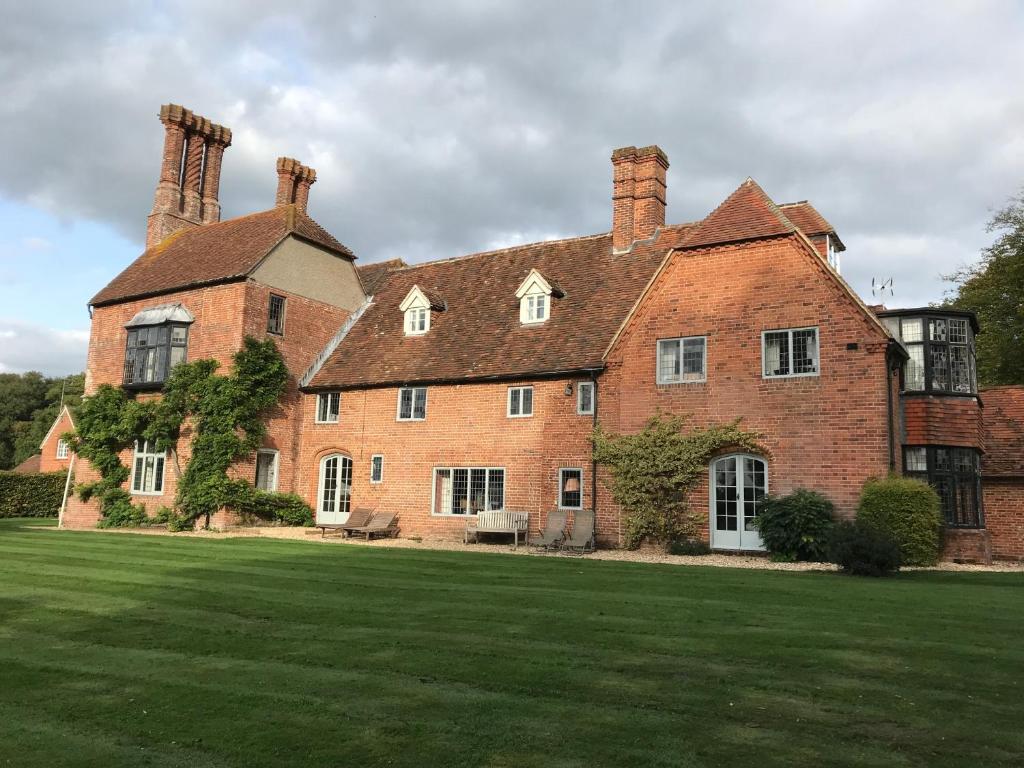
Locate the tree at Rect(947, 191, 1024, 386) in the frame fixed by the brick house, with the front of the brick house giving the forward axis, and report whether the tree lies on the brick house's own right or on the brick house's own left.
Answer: on the brick house's own left

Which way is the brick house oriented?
toward the camera

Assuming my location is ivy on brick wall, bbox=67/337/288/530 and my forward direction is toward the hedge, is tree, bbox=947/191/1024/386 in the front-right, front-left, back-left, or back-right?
back-right

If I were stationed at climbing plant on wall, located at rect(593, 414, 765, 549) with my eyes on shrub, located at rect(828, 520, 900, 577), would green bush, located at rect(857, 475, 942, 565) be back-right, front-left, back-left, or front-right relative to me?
front-left

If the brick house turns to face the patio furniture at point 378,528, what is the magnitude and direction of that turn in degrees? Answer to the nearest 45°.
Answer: approximately 90° to its right

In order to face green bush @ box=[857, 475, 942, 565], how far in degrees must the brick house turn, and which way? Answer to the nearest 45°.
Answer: approximately 45° to its left

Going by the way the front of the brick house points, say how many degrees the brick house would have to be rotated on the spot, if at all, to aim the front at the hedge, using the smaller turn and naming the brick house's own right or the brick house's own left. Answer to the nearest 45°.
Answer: approximately 135° to the brick house's own right

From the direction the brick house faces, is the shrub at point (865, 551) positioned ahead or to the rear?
ahead

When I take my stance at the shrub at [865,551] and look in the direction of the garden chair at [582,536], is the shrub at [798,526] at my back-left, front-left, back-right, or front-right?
front-right

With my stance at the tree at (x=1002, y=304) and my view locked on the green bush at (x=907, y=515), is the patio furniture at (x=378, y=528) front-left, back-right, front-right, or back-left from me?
front-right
